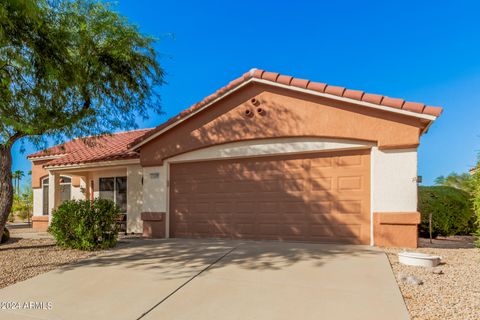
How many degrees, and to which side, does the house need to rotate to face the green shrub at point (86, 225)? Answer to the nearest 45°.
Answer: approximately 90° to its right

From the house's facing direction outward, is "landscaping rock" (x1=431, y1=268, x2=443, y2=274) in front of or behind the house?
in front

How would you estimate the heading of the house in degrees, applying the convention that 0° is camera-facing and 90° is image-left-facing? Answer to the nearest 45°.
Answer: approximately 0°

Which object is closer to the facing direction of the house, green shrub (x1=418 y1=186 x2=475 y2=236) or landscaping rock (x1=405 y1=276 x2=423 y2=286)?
the landscaping rock

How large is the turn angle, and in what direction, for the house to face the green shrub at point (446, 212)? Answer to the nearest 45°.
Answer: approximately 135° to its left

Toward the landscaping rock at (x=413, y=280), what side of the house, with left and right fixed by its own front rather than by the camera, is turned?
front
